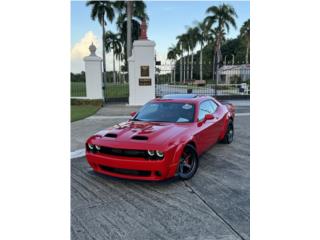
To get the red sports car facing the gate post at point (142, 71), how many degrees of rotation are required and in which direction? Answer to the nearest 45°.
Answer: approximately 135° to its right

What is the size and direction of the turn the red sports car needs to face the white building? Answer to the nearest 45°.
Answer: approximately 135° to its right

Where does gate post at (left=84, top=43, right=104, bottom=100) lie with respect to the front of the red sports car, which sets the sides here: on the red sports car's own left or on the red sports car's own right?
on the red sports car's own right

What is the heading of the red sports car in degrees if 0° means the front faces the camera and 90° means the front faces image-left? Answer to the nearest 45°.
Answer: approximately 45°

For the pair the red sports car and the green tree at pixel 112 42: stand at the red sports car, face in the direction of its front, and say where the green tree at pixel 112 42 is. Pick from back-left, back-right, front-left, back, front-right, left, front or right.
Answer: back-right
